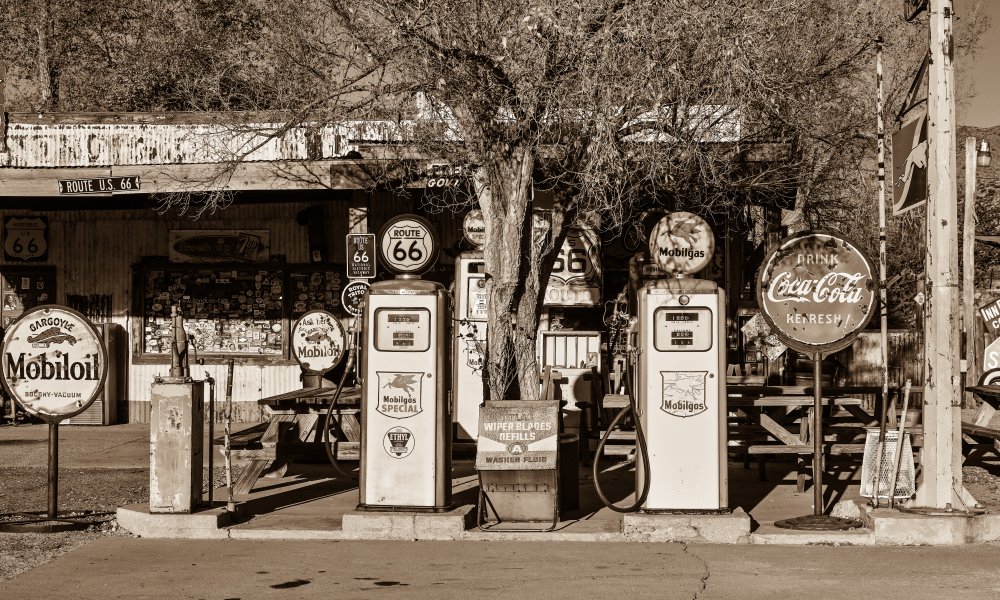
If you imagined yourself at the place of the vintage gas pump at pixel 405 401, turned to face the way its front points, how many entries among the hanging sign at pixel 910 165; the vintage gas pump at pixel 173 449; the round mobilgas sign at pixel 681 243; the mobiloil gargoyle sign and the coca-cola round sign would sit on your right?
2

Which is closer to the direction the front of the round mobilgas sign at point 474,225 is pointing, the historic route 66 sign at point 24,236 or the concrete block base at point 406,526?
the concrete block base

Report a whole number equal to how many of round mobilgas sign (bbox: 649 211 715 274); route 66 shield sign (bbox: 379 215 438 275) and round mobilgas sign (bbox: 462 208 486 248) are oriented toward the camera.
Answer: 3

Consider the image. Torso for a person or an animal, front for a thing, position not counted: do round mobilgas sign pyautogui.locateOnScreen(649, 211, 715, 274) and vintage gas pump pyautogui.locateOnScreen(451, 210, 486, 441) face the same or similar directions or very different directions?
same or similar directions

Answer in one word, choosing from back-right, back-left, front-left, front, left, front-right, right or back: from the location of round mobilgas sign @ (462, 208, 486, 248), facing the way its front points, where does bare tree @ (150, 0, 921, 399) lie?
front

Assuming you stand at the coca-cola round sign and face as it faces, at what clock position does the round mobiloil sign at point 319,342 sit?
The round mobiloil sign is roughly at 4 o'clock from the coca-cola round sign.

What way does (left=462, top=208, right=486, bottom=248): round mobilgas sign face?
toward the camera

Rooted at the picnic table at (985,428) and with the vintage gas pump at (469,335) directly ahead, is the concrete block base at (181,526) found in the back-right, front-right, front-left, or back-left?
front-left

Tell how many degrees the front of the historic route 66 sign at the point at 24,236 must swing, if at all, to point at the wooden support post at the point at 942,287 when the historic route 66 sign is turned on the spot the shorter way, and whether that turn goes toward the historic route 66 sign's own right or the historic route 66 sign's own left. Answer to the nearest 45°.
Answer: approximately 45° to the historic route 66 sign's own left

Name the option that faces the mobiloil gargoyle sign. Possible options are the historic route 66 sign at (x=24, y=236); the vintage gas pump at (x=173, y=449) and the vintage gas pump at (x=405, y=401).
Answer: the historic route 66 sign

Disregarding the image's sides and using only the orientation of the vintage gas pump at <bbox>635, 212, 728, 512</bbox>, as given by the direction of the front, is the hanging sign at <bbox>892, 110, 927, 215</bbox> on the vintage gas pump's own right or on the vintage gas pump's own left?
on the vintage gas pump's own left

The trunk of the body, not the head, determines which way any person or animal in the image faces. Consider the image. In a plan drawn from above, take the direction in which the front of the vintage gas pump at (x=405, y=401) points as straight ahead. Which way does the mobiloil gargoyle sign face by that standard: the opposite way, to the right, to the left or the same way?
the same way

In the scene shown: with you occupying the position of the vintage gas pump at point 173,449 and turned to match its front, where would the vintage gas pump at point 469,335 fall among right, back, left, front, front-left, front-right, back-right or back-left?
back-left

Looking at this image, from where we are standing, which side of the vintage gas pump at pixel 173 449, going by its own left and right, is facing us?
front

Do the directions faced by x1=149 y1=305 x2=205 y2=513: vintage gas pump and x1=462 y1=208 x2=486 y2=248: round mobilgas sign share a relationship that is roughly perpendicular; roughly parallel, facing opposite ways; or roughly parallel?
roughly parallel

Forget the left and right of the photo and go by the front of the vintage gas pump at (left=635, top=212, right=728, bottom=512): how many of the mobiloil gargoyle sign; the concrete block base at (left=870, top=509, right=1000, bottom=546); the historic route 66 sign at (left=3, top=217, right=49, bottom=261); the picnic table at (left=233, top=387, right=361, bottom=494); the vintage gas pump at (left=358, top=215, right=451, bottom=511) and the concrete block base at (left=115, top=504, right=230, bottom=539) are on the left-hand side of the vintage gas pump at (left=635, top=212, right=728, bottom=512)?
1

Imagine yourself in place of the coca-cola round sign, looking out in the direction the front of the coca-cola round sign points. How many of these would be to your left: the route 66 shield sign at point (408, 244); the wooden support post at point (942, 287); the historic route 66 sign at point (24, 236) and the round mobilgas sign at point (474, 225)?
1

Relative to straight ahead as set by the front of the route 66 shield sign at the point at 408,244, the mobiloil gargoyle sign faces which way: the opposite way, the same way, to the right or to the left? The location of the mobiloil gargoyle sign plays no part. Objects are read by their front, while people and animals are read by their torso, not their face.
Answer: the same way

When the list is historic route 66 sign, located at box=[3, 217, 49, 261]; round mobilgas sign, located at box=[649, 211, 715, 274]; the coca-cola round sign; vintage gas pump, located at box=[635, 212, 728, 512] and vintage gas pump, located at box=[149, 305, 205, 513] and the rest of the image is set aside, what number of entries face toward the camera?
5
